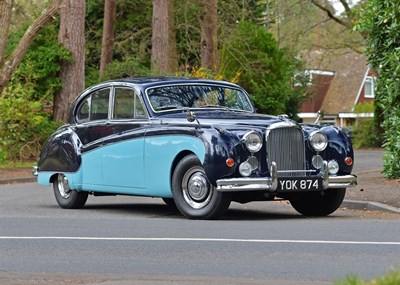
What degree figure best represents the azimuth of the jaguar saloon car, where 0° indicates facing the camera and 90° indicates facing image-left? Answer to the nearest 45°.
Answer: approximately 315°
